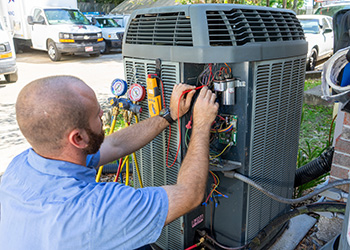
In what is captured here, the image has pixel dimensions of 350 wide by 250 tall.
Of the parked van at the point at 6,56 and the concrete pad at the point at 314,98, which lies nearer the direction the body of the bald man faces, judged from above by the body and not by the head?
the concrete pad

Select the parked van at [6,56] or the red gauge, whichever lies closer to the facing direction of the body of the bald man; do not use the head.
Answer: the red gauge

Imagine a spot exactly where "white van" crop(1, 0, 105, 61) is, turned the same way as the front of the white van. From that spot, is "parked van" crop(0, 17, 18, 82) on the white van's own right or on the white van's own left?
on the white van's own right

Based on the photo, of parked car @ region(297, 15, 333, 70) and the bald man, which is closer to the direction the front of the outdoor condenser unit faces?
the bald man

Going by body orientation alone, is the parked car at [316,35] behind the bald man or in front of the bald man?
in front

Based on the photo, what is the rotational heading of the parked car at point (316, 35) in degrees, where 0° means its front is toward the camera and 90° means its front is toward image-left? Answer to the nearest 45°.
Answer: approximately 45°

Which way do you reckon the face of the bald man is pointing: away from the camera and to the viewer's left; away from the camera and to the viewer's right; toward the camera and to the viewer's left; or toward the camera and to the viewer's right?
away from the camera and to the viewer's right

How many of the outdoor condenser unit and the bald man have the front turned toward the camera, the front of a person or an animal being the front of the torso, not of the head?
1

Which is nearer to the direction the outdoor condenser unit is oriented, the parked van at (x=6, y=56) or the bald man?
the bald man

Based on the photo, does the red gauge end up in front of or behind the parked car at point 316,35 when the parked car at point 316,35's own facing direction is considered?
in front

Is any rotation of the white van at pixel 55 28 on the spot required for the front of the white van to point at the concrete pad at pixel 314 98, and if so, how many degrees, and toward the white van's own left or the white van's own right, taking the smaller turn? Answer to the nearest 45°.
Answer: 0° — it already faces it
